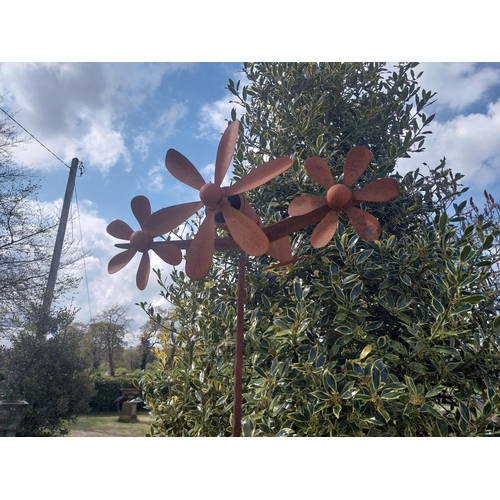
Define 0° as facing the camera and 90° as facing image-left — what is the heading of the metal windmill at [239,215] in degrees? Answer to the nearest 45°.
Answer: approximately 45°

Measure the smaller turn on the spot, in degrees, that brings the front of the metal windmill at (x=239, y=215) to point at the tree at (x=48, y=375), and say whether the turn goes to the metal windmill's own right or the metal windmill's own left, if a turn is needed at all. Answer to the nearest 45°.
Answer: approximately 90° to the metal windmill's own right

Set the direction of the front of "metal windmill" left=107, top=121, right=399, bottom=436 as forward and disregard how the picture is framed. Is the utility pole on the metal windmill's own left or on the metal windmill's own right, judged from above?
on the metal windmill's own right

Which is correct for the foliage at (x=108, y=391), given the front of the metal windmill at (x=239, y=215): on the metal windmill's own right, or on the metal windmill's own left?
on the metal windmill's own right
